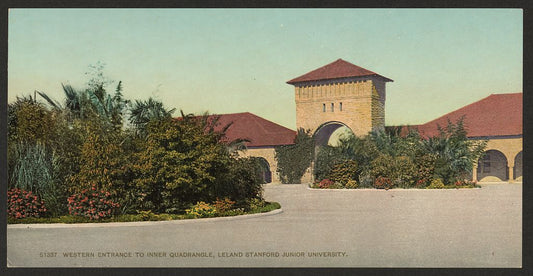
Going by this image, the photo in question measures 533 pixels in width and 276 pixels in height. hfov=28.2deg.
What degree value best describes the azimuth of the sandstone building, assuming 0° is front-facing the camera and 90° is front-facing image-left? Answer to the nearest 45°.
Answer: approximately 0°

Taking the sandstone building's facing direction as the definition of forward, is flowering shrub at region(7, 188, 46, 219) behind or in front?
in front

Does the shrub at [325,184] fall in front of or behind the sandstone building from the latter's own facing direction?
in front

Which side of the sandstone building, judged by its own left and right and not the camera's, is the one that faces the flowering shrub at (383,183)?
front

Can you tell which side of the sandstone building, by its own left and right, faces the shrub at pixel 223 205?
front

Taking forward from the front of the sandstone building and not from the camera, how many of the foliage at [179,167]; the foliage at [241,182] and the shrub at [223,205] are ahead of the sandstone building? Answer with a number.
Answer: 3

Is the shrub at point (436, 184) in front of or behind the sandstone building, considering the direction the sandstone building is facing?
in front

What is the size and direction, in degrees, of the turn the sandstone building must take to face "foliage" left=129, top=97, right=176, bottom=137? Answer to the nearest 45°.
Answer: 0° — it already faces it

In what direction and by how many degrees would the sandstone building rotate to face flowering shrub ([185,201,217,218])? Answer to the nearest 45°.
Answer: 0° — it already faces it
